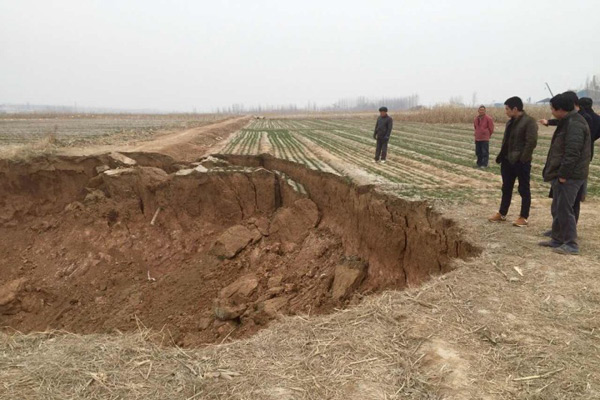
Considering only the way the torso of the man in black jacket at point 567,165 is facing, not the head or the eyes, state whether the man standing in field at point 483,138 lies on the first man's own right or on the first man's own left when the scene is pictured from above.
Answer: on the first man's own right

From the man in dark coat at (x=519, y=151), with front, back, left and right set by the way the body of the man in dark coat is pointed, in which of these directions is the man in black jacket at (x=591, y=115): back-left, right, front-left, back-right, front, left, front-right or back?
back

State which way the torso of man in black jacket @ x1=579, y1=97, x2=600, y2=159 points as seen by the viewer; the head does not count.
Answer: to the viewer's left

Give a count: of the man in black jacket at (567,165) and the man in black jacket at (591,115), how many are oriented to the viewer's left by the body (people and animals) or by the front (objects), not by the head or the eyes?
2

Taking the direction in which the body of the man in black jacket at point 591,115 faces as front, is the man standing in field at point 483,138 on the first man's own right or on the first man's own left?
on the first man's own right

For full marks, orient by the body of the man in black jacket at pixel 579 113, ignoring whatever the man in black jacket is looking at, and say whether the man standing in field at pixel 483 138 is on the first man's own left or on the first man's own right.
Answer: on the first man's own right

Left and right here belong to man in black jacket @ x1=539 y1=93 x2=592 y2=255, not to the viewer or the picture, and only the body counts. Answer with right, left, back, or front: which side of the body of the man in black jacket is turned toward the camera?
left

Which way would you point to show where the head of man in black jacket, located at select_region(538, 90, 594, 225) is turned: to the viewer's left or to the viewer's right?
to the viewer's left

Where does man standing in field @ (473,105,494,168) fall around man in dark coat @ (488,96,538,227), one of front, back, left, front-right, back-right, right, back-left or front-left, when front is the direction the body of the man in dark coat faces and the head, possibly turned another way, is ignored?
back-right

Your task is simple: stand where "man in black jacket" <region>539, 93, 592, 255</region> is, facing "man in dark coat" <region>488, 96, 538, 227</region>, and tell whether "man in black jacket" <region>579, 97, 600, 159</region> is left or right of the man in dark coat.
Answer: right

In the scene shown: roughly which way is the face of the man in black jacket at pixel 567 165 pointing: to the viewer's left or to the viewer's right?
to the viewer's left
